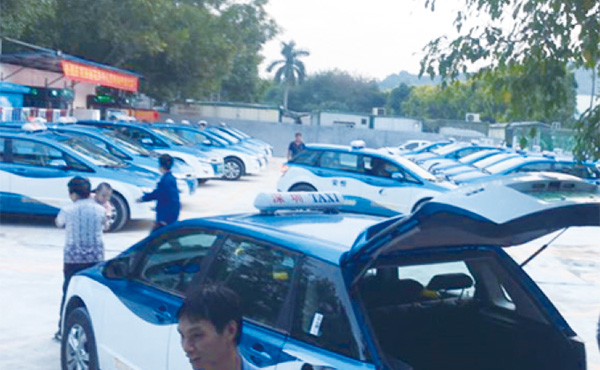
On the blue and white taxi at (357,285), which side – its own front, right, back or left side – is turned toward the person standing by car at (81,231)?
front

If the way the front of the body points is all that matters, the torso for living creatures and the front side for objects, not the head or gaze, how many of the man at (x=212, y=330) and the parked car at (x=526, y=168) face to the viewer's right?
0

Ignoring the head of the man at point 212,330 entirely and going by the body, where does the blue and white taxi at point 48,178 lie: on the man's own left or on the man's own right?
on the man's own right

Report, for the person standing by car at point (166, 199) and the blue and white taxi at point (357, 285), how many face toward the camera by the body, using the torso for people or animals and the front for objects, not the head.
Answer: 0

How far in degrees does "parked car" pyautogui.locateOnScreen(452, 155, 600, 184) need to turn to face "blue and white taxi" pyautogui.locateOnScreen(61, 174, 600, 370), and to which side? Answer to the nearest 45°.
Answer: approximately 45° to its left

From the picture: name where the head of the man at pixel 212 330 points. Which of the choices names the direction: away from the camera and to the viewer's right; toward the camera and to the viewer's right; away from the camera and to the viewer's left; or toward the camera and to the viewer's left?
toward the camera and to the viewer's left

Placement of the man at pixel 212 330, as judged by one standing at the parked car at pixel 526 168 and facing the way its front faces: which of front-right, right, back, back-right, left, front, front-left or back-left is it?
front-left

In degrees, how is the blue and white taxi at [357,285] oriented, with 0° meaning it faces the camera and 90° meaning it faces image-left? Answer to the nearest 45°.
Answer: approximately 135°

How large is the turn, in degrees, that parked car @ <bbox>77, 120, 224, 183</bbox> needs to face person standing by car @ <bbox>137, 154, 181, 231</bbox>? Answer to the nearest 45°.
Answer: approximately 45° to its right

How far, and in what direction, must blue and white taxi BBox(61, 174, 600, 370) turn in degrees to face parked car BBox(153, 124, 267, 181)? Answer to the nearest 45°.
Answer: approximately 45° to its right
